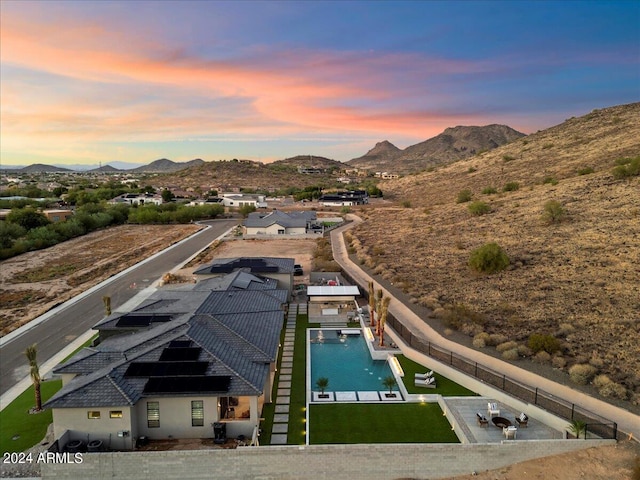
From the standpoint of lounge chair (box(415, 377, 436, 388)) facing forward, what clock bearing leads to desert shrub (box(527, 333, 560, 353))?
The desert shrub is roughly at 5 o'clock from the lounge chair.

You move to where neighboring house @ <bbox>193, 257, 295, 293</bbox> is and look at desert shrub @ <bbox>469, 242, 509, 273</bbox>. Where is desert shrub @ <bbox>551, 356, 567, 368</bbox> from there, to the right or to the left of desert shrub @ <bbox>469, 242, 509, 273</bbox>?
right

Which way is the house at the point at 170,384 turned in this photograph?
to the viewer's left

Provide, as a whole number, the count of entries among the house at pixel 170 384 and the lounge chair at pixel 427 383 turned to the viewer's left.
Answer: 2

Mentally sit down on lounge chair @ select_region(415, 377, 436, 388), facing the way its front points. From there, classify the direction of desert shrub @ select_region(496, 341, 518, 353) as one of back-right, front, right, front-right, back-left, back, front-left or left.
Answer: back-right

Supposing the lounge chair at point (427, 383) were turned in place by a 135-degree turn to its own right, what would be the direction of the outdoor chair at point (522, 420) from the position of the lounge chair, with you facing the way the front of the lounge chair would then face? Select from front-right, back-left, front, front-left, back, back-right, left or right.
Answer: right

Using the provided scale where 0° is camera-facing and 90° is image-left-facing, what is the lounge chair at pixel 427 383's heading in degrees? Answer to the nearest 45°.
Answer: approximately 90°

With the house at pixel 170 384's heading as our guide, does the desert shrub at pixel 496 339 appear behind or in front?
behind

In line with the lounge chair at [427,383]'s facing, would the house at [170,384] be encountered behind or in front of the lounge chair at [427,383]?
in front

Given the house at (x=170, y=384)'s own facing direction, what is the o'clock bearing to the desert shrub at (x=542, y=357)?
The desert shrub is roughly at 6 o'clock from the house.

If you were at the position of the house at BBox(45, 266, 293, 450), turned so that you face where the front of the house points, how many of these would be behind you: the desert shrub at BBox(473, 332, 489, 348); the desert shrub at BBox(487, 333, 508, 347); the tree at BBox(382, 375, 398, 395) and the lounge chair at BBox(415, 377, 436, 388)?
4

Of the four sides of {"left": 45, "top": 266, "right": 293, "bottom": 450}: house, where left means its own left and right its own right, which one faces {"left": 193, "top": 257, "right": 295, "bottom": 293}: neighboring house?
right

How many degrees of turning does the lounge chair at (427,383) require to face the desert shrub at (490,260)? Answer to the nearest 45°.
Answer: approximately 90° to its right

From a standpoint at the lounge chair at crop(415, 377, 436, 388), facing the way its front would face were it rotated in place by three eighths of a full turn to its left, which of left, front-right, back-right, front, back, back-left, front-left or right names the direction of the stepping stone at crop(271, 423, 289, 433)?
right

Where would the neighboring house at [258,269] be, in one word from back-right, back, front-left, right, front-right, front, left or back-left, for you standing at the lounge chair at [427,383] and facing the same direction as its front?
front-right
